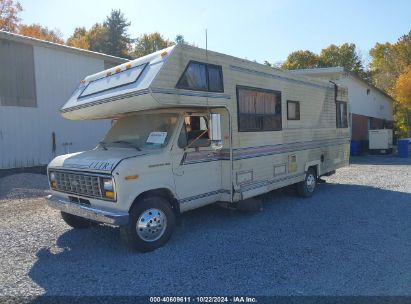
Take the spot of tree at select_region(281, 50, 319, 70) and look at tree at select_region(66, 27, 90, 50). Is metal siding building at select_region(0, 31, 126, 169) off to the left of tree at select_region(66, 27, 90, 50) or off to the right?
left

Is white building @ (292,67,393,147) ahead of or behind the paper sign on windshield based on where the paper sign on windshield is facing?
behind

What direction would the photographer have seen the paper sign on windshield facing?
facing the viewer and to the left of the viewer

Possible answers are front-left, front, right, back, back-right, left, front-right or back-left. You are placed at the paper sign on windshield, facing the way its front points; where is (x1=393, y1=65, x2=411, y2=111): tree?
back

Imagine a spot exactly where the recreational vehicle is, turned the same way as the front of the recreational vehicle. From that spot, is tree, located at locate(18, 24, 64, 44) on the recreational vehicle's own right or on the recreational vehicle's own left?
on the recreational vehicle's own right

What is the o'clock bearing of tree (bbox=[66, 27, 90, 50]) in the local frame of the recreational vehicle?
The tree is roughly at 4 o'clock from the recreational vehicle.

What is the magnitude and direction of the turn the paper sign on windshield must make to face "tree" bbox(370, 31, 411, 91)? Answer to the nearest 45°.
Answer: approximately 180°

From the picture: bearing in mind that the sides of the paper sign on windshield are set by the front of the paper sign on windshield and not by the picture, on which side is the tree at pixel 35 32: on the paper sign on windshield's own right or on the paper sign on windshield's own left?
on the paper sign on windshield's own right

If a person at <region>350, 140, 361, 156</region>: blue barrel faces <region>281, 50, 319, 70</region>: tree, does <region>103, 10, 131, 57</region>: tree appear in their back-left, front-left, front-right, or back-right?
front-left

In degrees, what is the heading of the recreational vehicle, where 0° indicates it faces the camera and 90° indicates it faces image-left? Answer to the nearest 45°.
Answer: approximately 45°

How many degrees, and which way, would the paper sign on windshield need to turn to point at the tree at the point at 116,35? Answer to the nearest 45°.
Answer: approximately 135° to its right

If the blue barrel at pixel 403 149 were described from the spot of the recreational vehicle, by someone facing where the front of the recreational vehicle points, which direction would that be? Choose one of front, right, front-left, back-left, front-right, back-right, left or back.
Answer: back

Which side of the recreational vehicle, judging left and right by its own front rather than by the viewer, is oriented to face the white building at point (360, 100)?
back
